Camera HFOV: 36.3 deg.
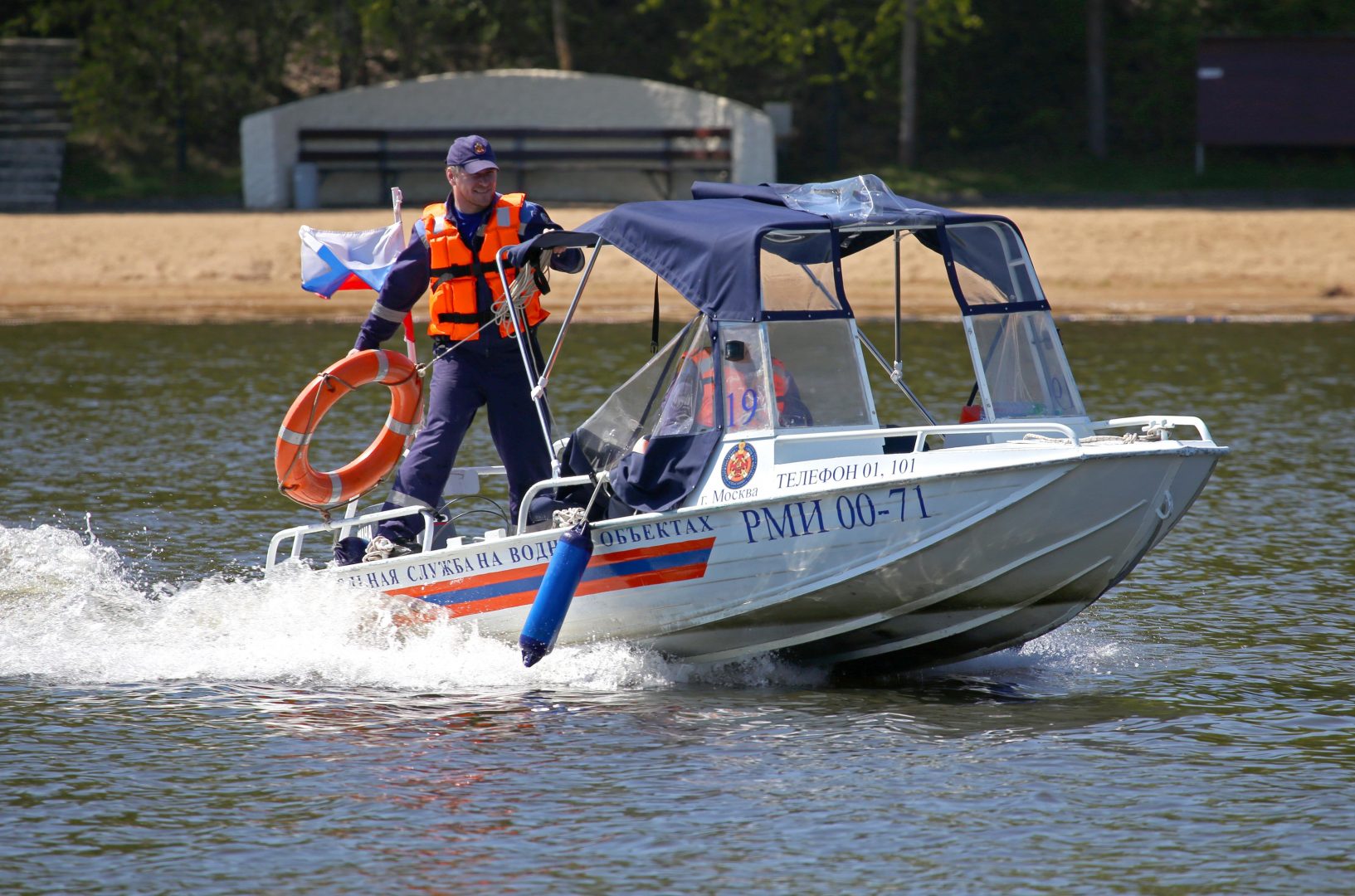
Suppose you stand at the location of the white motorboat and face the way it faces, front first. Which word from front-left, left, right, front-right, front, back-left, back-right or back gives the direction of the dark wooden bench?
back-left

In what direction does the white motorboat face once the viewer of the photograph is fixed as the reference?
facing the viewer and to the right of the viewer

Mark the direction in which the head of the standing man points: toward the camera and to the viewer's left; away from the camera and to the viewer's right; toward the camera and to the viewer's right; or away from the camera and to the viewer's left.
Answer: toward the camera and to the viewer's right
